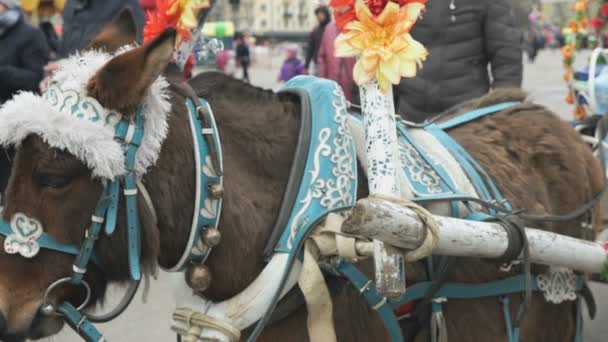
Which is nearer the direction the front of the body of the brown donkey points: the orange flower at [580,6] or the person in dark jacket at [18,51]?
the person in dark jacket

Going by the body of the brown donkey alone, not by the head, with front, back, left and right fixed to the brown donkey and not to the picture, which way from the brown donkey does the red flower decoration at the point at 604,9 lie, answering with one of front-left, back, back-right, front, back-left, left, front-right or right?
back-right

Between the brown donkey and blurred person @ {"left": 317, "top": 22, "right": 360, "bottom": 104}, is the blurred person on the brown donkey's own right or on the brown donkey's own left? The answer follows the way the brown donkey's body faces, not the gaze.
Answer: on the brown donkey's own right

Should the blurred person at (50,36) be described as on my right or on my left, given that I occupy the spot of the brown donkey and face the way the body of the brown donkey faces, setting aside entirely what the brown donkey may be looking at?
on my right

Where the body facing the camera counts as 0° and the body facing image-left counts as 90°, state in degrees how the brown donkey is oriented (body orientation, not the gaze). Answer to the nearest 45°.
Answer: approximately 90°

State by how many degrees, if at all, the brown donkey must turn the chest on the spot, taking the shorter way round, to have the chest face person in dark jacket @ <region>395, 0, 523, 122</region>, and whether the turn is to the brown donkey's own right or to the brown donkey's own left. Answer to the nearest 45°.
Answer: approximately 135° to the brown donkey's own right

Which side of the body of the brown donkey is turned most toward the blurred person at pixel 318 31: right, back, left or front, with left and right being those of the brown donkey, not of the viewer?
right

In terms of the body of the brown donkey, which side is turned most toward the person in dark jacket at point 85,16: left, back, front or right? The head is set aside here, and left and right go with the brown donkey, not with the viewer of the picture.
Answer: right

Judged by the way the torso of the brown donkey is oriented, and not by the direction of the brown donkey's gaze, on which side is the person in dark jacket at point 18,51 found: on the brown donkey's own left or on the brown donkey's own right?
on the brown donkey's own right
